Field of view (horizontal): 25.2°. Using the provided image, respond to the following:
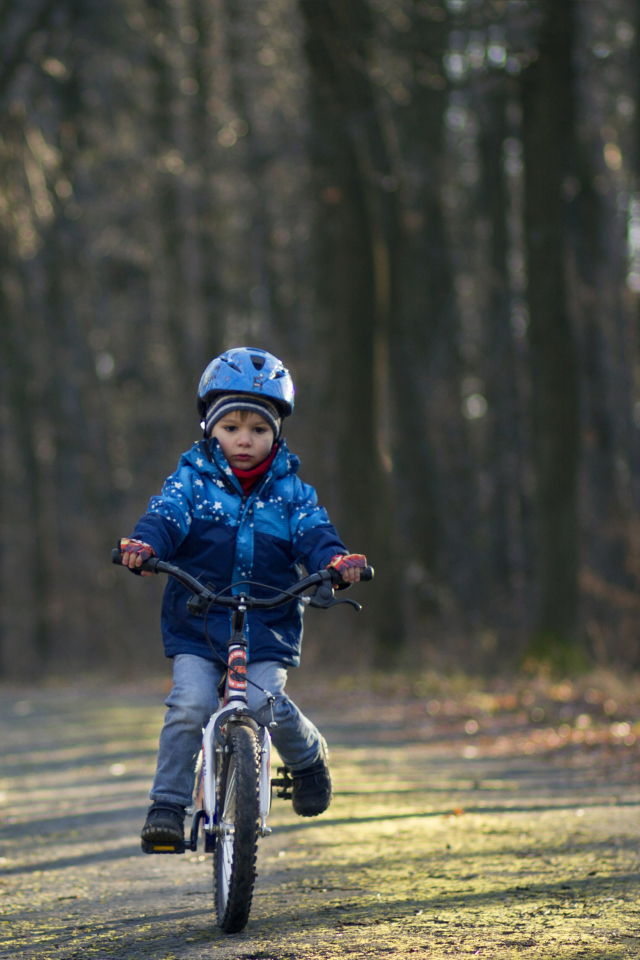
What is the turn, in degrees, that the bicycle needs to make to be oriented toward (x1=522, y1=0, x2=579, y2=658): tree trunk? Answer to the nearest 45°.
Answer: approximately 180°

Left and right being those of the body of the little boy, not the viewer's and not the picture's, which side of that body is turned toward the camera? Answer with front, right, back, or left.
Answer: front

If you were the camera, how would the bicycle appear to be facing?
facing the viewer

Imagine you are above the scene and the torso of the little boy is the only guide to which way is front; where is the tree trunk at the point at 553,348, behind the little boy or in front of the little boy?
behind

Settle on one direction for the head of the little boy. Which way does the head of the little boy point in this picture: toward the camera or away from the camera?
toward the camera
